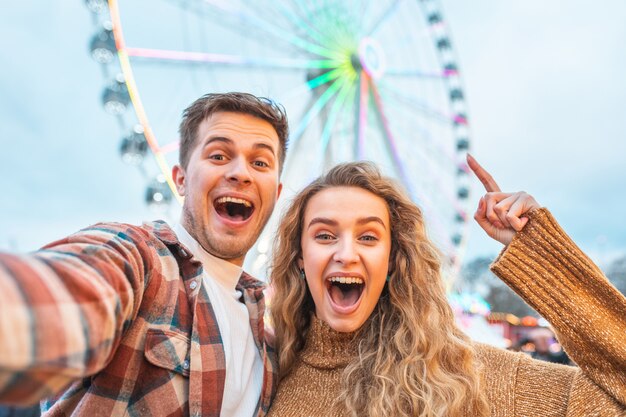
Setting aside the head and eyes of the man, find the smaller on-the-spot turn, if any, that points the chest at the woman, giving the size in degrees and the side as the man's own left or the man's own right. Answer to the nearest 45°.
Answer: approximately 45° to the man's own left

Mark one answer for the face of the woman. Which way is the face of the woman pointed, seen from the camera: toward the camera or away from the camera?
toward the camera

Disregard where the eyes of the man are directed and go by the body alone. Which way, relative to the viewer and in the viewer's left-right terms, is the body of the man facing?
facing the viewer and to the right of the viewer

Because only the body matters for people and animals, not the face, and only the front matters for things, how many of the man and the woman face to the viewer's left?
0

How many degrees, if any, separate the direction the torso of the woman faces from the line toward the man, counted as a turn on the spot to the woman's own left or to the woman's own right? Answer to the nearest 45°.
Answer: approximately 45° to the woman's own right

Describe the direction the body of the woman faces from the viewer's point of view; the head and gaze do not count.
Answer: toward the camera
